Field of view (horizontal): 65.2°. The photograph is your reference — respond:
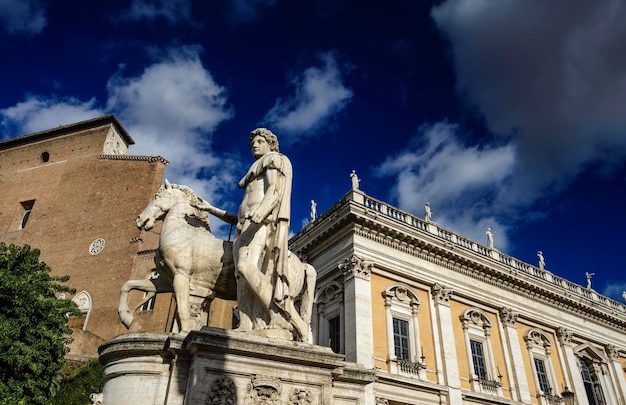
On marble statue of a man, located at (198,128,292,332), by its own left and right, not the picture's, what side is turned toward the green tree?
right

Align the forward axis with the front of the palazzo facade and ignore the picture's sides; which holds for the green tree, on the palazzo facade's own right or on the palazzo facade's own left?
on the palazzo facade's own right

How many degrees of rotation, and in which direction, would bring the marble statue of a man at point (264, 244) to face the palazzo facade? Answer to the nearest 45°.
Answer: approximately 180°

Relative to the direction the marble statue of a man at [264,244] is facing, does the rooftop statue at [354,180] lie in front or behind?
behind

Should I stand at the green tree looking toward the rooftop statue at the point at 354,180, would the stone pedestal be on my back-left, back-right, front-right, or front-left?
front-right

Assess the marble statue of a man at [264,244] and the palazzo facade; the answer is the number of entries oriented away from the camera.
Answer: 0

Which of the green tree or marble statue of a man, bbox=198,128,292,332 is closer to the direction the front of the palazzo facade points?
the marble statue of a man

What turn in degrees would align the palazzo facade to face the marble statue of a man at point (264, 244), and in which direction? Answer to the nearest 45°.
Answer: approximately 45° to its right

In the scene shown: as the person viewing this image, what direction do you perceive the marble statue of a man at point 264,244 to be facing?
facing the viewer and to the left of the viewer

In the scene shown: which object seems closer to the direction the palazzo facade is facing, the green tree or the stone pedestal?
the stone pedestal
